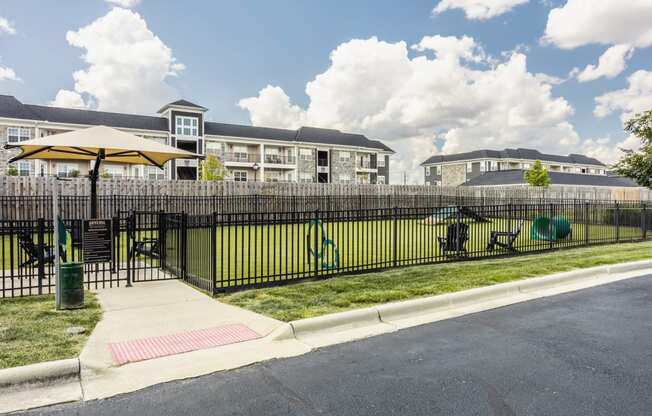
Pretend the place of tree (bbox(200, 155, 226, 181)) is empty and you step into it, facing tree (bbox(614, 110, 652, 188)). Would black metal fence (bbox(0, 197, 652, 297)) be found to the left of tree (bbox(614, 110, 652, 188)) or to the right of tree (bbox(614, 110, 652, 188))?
right

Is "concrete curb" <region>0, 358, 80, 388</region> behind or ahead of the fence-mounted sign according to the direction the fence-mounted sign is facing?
ahead

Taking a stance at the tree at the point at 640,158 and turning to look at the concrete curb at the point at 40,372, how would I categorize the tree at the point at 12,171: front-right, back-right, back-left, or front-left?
front-right

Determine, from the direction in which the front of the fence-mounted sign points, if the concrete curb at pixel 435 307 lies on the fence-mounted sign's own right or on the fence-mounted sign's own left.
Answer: on the fence-mounted sign's own left

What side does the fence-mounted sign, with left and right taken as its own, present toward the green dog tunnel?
left

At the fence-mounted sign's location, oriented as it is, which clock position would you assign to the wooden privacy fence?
The wooden privacy fence is roughly at 7 o'clock from the fence-mounted sign.

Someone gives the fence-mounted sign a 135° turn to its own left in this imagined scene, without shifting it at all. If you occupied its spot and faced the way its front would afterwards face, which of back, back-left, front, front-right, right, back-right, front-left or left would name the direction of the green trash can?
back-right

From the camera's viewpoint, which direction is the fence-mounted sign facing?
toward the camera

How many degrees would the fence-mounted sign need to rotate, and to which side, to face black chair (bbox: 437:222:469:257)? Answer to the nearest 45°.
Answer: approximately 90° to its left
